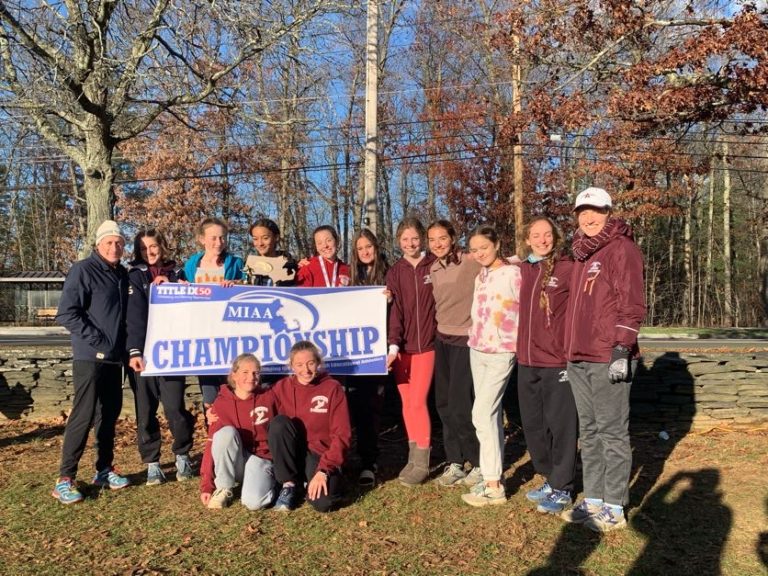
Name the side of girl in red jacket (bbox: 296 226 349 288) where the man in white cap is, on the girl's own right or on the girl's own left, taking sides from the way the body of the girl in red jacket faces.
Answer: on the girl's own right

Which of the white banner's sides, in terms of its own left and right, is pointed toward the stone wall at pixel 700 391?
left

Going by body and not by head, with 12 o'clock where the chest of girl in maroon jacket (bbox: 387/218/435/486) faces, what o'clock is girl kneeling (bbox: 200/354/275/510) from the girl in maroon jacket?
The girl kneeling is roughly at 2 o'clock from the girl in maroon jacket.

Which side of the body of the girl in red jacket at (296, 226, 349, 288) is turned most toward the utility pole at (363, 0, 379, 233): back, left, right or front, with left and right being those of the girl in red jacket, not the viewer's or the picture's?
back

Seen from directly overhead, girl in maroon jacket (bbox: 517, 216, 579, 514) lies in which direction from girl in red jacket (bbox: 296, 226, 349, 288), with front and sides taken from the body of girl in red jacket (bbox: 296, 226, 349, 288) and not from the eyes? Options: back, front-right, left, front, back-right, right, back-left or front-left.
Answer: front-left
